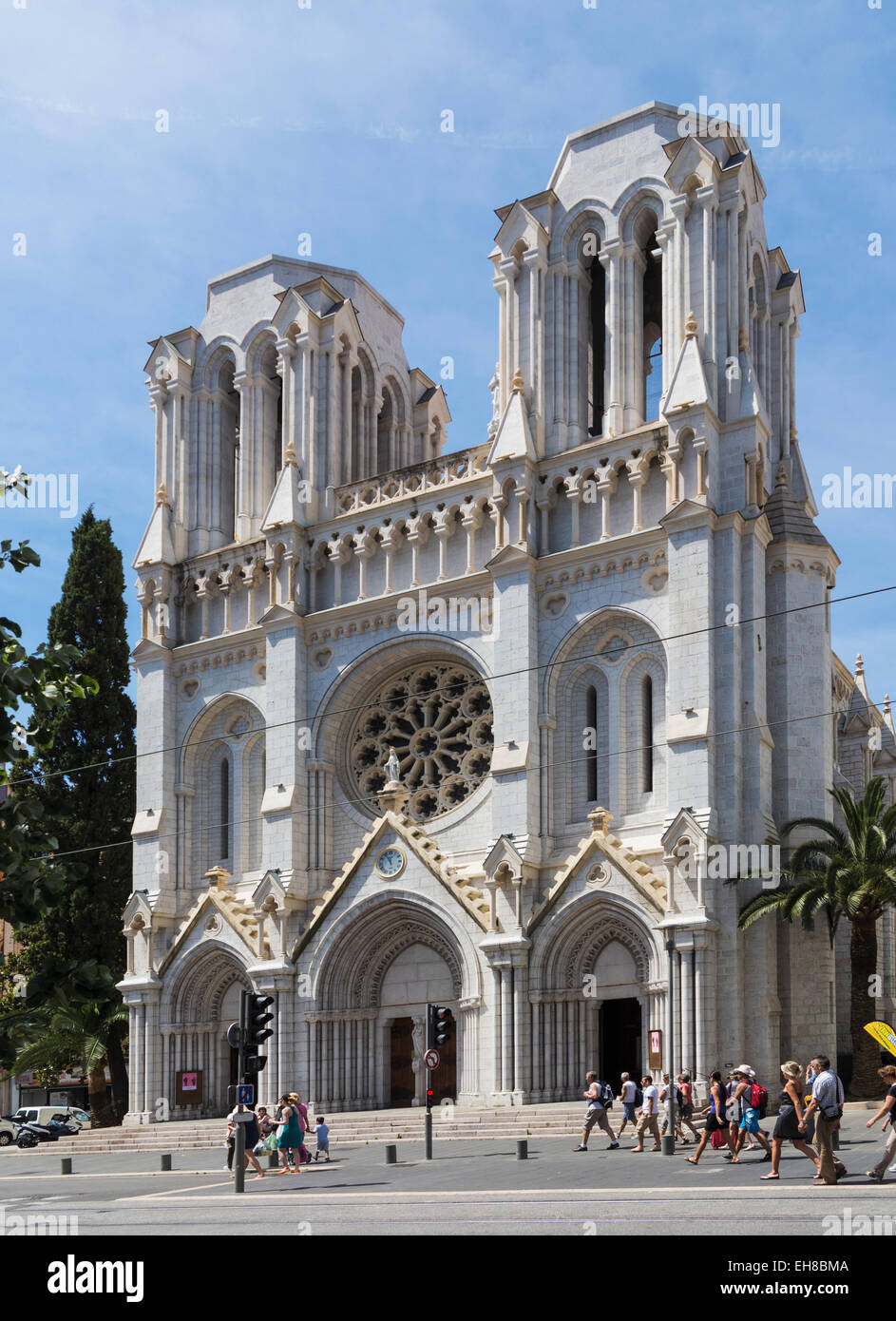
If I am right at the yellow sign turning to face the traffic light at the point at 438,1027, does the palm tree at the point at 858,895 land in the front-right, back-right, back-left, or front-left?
front-right

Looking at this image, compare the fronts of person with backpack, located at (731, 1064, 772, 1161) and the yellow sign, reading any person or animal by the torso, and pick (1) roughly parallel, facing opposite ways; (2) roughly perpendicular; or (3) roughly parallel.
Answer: roughly perpendicular

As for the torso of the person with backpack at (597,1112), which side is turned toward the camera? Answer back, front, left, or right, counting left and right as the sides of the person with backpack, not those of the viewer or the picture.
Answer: left

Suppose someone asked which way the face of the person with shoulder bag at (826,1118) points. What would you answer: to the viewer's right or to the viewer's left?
to the viewer's left

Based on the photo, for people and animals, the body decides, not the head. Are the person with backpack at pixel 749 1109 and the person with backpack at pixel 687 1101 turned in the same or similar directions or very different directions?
same or similar directions

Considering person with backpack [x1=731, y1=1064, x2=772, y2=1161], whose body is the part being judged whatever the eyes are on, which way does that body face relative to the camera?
to the viewer's left

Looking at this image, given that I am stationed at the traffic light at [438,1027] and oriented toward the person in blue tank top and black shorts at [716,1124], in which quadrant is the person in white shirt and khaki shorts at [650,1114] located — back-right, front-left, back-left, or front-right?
front-left

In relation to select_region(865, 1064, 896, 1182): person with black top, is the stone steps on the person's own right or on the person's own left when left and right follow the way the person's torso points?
on the person's own right

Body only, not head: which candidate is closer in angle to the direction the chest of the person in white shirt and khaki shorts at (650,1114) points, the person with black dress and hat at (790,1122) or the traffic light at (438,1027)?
the traffic light

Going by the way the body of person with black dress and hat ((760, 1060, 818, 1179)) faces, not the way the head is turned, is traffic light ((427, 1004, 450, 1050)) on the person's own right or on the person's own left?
on the person's own right

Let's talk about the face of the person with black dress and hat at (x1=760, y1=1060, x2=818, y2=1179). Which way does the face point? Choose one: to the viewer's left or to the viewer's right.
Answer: to the viewer's left
